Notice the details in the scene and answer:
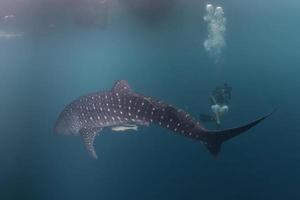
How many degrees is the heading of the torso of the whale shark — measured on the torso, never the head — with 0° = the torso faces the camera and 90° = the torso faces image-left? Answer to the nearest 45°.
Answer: approximately 90°
